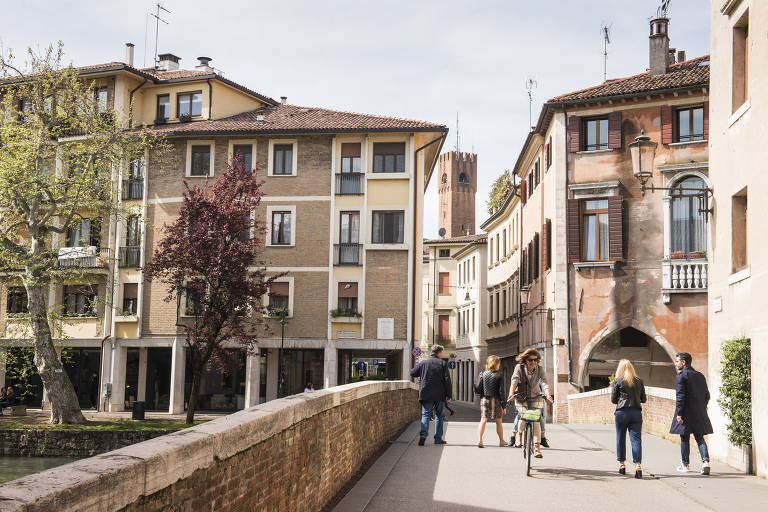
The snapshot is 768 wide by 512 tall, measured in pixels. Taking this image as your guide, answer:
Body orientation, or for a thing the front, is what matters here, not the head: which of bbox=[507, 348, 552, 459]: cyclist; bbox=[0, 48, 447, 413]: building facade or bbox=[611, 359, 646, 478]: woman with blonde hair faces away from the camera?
the woman with blonde hair

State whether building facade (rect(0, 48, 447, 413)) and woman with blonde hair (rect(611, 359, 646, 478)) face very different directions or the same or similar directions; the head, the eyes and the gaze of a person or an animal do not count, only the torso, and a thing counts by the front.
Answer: very different directions

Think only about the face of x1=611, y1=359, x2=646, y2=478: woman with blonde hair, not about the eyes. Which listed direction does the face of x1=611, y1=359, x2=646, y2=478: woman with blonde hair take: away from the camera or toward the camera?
away from the camera

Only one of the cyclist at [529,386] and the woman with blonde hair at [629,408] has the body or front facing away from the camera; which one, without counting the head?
the woman with blonde hair

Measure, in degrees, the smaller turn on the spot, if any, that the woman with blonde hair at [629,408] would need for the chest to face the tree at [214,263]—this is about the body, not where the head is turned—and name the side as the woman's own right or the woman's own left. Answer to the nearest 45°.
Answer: approximately 45° to the woman's own left

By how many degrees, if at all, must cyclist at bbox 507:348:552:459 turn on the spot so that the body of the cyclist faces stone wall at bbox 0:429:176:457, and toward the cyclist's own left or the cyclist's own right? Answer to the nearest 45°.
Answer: approximately 135° to the cyclist's own right

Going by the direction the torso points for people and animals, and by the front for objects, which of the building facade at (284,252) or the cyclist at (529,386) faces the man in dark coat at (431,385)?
the building facade

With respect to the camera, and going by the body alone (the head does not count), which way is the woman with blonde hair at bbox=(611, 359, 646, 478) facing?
away from the camera
